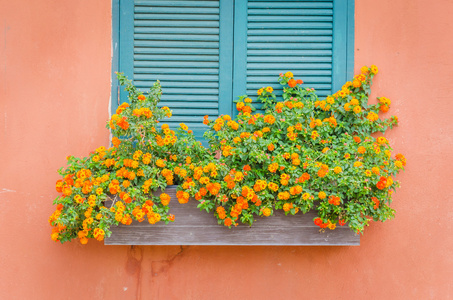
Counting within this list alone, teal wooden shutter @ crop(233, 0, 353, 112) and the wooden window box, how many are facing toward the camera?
2

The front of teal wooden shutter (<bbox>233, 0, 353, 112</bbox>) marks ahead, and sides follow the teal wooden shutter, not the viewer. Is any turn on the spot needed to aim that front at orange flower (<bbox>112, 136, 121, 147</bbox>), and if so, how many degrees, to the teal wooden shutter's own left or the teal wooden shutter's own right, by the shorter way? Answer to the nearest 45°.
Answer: approximately 45° to the teal wooden shutter's own right

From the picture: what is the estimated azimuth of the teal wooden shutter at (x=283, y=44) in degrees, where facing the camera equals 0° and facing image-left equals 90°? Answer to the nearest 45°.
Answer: approximately 0°
